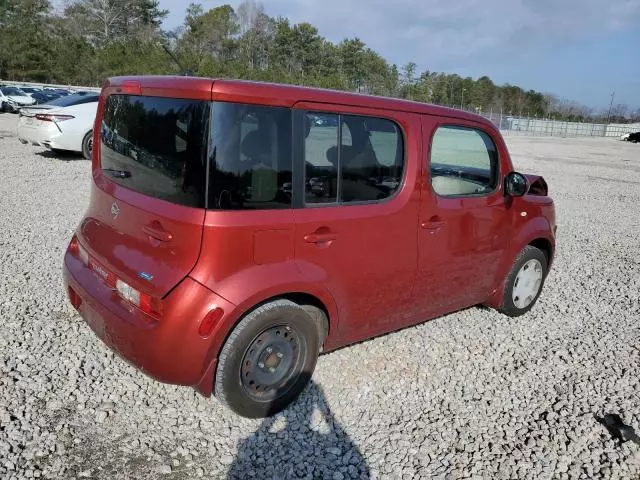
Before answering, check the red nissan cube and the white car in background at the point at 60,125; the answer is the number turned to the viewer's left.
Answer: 0

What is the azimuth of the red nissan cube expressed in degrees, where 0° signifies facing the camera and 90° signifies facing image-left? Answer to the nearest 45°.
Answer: approximately 225°

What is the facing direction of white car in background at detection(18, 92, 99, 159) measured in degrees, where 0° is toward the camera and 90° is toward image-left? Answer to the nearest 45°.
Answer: approximately 225°

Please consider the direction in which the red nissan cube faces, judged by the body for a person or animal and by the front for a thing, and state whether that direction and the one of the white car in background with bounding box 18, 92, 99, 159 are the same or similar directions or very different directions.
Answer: same or similar directions

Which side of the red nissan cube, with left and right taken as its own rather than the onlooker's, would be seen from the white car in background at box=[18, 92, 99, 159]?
left

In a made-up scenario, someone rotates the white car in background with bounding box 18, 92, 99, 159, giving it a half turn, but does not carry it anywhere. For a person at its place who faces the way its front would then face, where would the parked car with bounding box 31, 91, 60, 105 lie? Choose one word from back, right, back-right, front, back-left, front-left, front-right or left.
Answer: back-right

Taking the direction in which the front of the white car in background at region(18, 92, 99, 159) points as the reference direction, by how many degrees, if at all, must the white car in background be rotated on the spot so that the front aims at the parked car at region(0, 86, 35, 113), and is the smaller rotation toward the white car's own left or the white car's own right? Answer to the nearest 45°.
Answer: approximately 45° to the white car's own left

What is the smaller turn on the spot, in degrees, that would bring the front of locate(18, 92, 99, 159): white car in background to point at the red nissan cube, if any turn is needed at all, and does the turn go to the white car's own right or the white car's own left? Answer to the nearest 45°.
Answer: approximately 135° to the white car's own right
